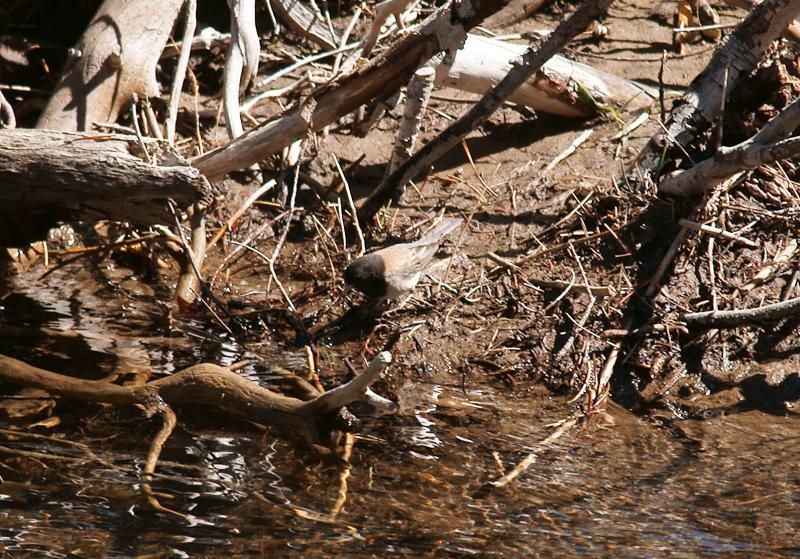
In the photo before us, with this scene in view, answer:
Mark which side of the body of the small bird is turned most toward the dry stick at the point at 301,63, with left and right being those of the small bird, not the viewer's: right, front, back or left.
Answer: right

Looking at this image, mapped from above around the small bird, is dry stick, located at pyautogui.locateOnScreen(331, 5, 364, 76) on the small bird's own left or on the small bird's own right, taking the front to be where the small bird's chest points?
on the small bird's own right

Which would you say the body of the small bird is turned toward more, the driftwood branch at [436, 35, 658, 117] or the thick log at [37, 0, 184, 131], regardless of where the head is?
the thick log

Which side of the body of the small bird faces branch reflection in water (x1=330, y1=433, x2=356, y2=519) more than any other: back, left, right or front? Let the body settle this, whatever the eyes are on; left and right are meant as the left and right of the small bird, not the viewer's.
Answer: left

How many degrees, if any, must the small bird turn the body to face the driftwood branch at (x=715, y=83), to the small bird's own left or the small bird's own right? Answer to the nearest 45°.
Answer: approximately 135° to the small bird's own right

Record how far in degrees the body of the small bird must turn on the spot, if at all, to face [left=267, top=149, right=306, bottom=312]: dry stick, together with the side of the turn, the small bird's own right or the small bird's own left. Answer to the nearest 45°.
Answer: approximately 45° to the small bird's own right

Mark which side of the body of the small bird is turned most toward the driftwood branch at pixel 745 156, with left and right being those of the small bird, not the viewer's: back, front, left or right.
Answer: back

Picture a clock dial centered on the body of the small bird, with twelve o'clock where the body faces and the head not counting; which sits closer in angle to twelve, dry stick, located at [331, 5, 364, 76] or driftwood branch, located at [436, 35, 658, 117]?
the dry stick

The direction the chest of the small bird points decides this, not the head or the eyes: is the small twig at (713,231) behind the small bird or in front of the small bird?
behind

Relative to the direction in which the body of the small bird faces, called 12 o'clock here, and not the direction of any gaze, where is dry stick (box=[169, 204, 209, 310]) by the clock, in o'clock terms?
The dry stick is roughly at 1 o'clock from the small bird.

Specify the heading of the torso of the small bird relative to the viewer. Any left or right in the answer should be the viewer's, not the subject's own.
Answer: facing to the left of the viewer
